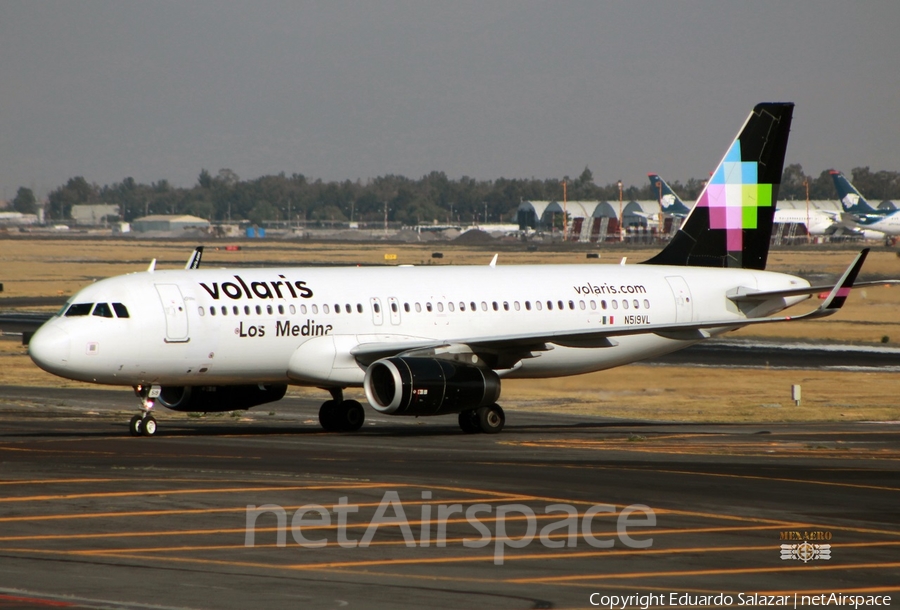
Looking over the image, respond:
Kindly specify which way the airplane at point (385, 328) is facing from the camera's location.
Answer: facing the viewer and to the left of the viewer
